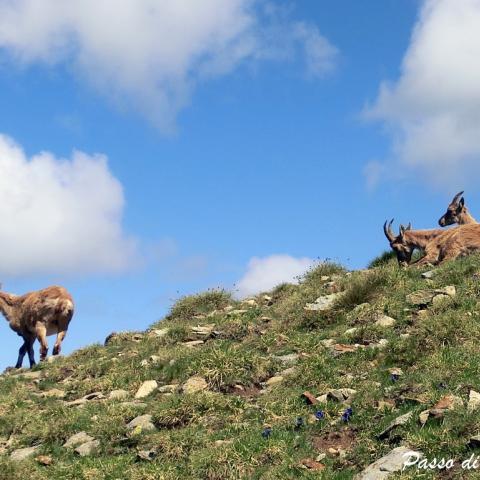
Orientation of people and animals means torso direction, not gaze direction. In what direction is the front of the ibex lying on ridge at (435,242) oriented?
to the viewer's left

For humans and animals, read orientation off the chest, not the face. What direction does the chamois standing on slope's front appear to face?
to the viewer's left

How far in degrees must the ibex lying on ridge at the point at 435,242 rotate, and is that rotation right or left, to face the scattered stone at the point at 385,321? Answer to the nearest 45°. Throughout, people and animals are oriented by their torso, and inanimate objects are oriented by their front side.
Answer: approximately 90° to its left

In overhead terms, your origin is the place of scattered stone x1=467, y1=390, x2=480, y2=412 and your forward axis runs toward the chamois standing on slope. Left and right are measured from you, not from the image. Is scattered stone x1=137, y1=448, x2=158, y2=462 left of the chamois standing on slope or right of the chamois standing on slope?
left

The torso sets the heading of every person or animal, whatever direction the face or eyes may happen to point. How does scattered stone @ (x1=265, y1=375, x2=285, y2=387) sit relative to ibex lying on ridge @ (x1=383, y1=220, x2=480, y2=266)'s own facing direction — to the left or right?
on its left

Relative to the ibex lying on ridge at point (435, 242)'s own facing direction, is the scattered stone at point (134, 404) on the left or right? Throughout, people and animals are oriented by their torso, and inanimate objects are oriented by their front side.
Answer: on its left
